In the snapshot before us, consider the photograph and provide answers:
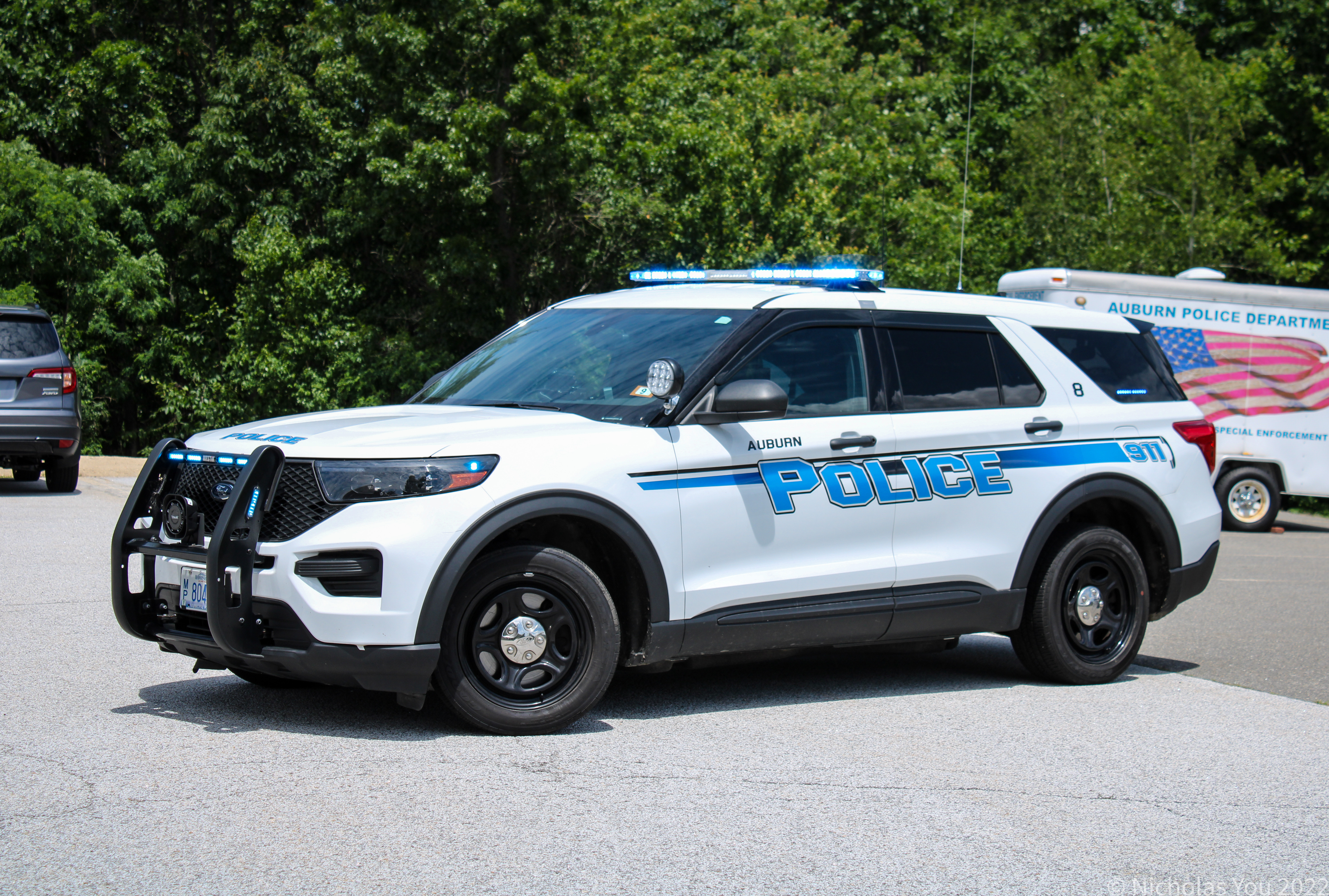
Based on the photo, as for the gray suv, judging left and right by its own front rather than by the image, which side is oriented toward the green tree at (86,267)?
front

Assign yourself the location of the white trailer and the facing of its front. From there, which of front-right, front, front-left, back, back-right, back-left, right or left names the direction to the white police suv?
front-left

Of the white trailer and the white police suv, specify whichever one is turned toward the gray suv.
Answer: the white trailer

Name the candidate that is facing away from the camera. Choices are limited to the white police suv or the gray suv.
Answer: the gray suv

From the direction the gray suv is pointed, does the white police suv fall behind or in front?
behind

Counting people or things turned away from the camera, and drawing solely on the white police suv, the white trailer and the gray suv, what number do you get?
1

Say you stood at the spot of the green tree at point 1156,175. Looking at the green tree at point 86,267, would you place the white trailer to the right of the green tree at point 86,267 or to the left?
left

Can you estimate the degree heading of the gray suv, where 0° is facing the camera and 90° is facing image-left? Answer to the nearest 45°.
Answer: approximately 180°

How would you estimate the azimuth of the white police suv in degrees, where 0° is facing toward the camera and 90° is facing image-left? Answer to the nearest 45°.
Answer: approximately 45°

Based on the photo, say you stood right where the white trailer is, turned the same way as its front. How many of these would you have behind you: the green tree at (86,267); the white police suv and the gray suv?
0

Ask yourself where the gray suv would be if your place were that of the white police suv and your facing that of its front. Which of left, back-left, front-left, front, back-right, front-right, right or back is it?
right

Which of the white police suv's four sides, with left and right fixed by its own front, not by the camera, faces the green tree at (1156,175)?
back

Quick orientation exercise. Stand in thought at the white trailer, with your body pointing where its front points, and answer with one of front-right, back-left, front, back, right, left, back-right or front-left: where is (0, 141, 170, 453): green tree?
front-right

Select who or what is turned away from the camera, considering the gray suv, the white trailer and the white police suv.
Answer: the gray suv
